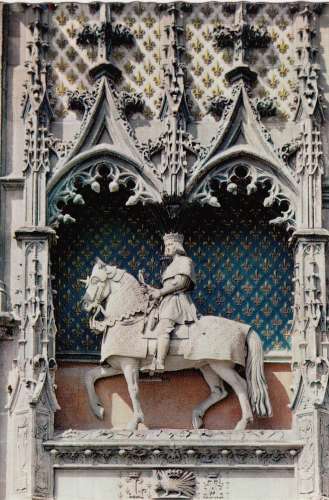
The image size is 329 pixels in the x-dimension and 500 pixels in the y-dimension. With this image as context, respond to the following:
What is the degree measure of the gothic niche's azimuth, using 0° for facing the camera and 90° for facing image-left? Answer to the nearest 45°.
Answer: approximately 0°

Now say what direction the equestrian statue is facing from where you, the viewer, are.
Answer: facing to the left of the viewer

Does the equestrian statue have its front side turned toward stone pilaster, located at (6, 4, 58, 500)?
yes

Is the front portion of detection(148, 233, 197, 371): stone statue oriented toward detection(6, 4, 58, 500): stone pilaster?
yes
